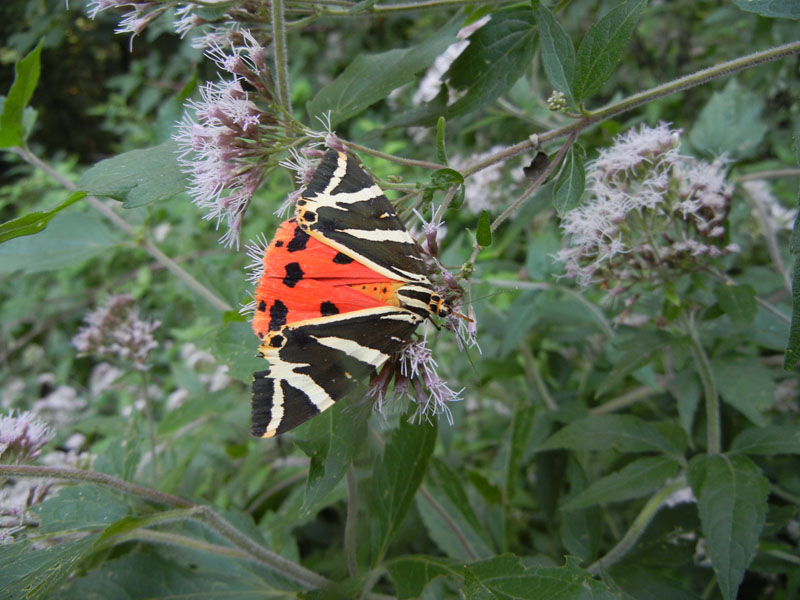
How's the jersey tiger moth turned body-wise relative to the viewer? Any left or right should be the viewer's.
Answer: facing to the right of the viewer
